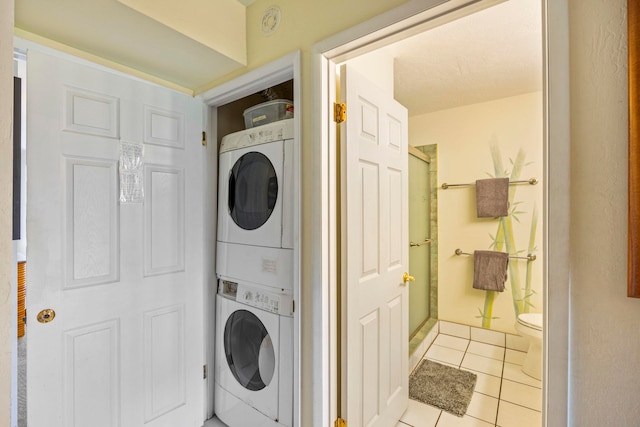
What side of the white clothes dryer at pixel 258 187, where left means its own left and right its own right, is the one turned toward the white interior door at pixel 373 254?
left

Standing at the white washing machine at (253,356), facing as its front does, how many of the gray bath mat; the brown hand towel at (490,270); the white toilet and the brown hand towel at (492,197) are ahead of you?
0

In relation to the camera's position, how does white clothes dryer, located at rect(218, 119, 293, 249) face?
facing the viewer and to the left of the viewer

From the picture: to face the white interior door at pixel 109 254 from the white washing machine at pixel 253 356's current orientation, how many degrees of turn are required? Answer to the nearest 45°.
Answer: approximately 45° to its right

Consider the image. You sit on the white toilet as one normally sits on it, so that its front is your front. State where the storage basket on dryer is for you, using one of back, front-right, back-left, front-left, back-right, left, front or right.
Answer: front-left

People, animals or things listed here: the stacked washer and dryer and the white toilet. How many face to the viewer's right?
0

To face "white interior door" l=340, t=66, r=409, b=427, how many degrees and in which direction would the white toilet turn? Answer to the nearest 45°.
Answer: approximately 45° to its left

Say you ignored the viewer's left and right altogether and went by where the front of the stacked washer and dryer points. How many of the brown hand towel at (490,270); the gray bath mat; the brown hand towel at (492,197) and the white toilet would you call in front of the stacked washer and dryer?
0

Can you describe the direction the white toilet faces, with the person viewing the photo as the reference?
facing to the left of the viewer

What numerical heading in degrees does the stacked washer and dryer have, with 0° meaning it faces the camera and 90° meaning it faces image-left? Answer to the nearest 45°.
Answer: approximately 45°

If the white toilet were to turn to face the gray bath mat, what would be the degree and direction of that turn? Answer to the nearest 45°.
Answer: approximately 45° to its left

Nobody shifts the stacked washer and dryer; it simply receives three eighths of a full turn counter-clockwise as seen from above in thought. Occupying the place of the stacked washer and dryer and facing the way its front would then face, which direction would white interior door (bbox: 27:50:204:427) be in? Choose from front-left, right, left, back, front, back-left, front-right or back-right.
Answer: back

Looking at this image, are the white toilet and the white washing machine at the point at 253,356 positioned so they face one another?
no

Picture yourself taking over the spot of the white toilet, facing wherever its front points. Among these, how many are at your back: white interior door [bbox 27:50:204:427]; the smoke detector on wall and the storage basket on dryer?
0

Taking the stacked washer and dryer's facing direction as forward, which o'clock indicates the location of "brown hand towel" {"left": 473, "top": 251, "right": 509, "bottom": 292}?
The brown hand towel is roughly at 7 o'clock from the stacked washer and dryer.

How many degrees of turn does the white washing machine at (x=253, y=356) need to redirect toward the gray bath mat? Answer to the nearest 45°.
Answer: approximately 135° to its left

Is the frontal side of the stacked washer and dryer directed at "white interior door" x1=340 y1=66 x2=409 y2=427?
no
